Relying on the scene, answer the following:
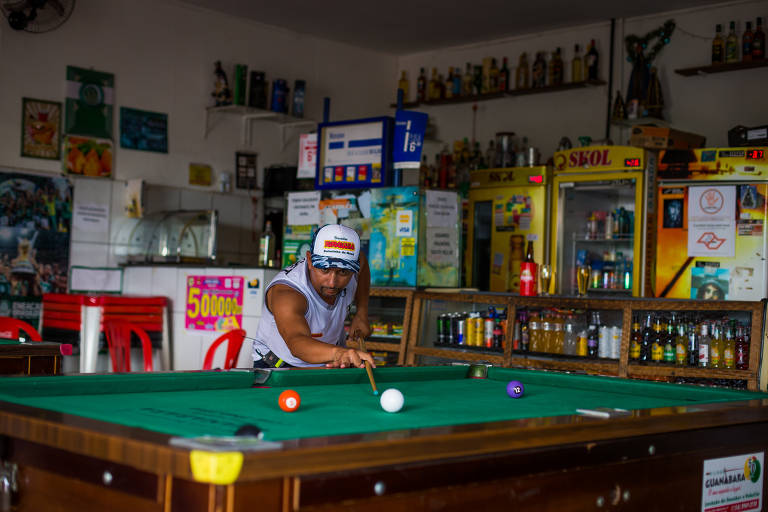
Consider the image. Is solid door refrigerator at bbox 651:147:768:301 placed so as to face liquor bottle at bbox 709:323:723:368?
yes

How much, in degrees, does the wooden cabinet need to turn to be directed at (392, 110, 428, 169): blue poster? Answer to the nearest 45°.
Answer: approximately 90° to its right

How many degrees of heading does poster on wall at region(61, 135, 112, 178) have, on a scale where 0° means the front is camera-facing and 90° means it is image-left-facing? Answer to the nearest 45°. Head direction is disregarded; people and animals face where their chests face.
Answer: approximately 315°

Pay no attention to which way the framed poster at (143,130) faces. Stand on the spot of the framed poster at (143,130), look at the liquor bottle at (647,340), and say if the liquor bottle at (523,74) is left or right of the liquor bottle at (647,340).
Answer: left
